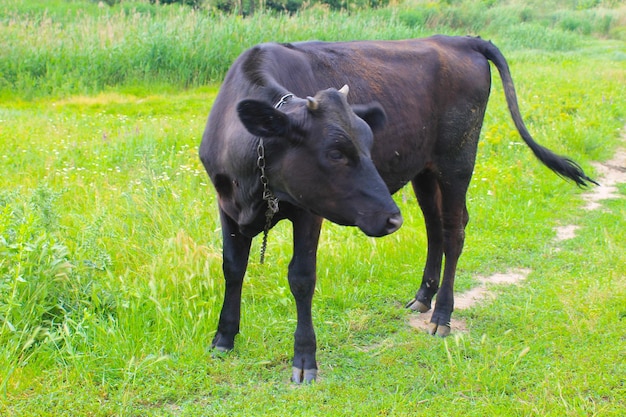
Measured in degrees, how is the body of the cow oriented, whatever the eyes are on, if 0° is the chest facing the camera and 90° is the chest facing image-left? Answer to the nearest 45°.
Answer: approximately 45°
